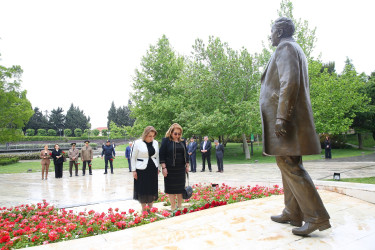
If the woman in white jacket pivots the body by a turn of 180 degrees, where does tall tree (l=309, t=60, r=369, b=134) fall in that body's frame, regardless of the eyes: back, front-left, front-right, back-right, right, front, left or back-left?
right

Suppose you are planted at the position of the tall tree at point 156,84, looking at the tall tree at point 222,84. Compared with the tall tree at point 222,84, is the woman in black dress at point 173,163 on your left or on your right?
right

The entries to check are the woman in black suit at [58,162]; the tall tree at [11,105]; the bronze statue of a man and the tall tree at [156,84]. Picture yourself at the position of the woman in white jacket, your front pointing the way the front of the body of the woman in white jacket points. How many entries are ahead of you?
1

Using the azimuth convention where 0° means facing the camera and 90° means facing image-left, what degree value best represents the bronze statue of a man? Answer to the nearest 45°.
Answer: approximately 90°

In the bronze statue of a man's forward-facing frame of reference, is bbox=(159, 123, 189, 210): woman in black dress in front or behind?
in front

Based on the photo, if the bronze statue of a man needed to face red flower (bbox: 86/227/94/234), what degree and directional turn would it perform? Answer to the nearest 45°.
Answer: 0° — it already faces it

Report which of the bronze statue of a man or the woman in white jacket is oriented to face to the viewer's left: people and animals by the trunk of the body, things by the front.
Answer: the bronze statue of a man

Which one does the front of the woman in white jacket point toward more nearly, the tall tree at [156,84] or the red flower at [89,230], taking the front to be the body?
the red flower

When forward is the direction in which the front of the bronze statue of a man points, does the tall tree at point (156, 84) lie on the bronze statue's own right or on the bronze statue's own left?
on the bronze statue's own right

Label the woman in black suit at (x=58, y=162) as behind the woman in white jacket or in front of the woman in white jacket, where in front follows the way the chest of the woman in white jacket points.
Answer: behind

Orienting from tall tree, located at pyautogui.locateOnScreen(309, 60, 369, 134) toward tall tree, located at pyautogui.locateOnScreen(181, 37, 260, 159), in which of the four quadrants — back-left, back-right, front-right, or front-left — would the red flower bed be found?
front-left

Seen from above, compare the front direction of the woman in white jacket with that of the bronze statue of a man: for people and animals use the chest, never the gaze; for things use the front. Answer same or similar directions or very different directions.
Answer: very different directions

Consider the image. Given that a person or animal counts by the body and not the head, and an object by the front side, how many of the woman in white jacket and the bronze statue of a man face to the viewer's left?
1
